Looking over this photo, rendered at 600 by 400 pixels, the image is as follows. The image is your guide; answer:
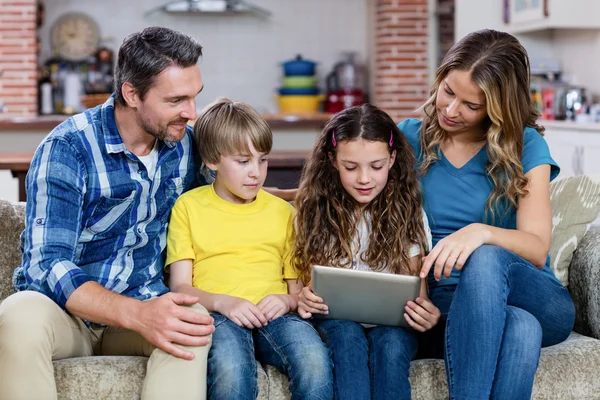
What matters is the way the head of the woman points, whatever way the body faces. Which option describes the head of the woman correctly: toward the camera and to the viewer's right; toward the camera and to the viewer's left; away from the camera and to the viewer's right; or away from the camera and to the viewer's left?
toward the camera and to the viewer's left

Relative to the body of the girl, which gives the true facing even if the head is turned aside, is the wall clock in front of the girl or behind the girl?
behind

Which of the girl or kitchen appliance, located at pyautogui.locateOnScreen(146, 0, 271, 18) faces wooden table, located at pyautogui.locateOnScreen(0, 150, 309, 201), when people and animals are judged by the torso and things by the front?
the kitchen appliance

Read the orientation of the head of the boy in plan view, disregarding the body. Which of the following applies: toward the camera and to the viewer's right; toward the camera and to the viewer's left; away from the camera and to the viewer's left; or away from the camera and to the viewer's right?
toward the camera and to the viewer's right

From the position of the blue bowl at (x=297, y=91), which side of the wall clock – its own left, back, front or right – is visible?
left

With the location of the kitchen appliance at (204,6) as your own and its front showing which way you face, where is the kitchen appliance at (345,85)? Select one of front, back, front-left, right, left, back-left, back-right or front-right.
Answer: left

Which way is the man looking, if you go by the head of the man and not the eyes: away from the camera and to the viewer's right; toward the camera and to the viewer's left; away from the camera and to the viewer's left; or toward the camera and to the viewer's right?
toward the camera and to the viewer's right

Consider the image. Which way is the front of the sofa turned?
toward the camera

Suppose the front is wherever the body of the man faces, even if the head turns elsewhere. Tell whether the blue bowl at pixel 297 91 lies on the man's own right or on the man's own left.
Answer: on the man's own left

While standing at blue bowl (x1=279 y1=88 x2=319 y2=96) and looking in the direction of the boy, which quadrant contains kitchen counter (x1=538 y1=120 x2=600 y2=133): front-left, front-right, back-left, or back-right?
front-left

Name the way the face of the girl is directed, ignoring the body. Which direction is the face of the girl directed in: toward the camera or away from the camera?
toward the camera
